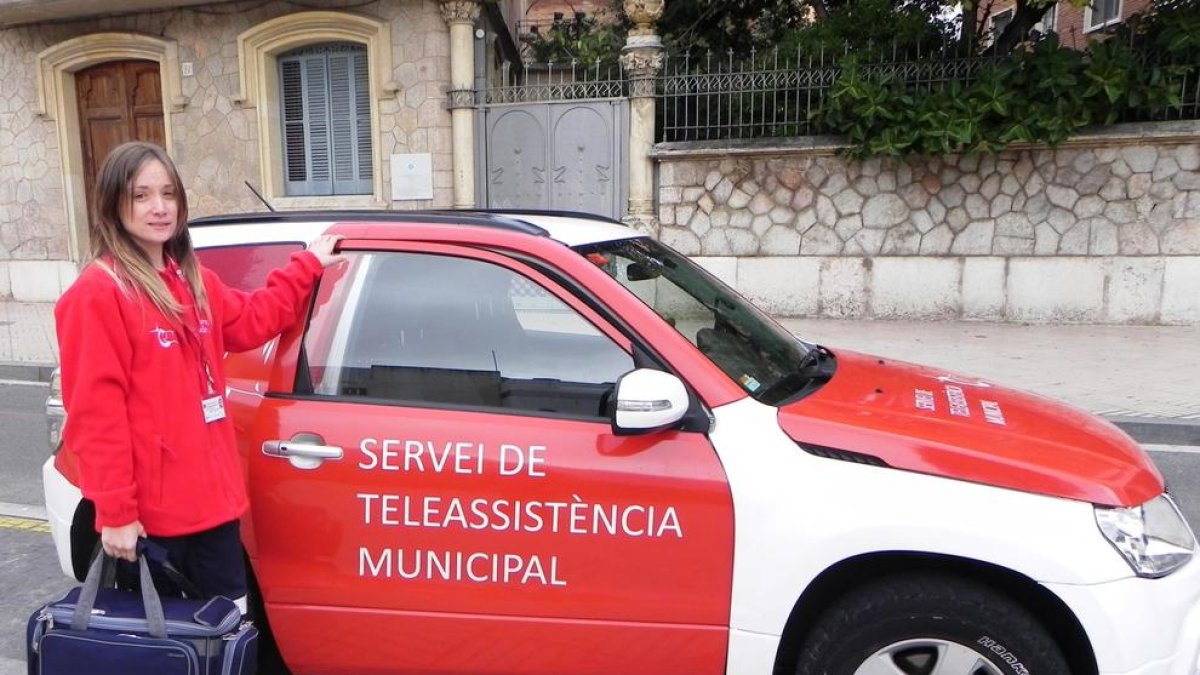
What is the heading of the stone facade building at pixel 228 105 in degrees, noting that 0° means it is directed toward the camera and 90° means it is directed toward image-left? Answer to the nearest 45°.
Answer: approximately 0°

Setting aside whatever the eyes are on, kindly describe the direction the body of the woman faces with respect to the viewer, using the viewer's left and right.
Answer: facing the viewer and to the right of the viewer

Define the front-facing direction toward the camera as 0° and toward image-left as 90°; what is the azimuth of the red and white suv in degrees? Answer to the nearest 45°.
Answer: approximately 270°

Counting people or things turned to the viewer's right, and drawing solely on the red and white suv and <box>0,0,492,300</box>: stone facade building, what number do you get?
1

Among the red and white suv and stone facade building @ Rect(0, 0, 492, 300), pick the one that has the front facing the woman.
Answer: the stone facade building

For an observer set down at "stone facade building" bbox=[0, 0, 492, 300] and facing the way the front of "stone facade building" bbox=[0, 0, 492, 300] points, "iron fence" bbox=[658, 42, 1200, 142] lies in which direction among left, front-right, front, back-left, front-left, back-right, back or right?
front-left

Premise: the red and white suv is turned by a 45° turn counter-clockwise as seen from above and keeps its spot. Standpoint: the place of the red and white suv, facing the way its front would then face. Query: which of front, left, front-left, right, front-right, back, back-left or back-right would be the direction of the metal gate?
front-left

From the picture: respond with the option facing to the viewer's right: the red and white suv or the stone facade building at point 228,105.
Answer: the red and white suv

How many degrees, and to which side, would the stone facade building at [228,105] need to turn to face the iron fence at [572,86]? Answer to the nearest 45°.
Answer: approximately 45° to its left

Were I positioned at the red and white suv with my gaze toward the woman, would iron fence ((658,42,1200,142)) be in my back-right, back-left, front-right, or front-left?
back-right

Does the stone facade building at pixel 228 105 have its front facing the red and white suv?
yes

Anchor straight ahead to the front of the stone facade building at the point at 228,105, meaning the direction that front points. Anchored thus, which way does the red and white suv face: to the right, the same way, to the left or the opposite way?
to the left

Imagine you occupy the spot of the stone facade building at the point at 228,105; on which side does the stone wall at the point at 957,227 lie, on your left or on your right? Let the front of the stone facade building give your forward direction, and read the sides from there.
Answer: on your left
